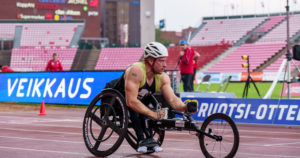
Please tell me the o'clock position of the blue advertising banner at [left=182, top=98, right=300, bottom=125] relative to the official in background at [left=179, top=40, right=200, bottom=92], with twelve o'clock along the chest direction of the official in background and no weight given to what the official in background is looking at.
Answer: The blue advertising banner is roughly at 10 o'clock from the official in background.

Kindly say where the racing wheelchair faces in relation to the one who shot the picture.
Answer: facing the viewer and to the right of the viewer

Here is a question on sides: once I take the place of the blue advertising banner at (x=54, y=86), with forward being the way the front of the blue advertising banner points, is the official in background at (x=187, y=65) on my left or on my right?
on my left

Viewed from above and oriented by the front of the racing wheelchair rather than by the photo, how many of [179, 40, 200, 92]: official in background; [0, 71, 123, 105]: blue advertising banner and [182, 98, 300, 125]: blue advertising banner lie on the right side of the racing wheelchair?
0

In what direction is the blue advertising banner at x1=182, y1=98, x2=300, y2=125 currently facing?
toward the camera

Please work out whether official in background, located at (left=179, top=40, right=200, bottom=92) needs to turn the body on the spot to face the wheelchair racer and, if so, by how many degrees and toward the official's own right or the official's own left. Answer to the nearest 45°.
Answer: approximately 45° to the official's own left

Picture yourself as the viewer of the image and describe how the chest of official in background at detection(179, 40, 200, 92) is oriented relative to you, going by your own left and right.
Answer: facing the viewer and to the left of the viewer

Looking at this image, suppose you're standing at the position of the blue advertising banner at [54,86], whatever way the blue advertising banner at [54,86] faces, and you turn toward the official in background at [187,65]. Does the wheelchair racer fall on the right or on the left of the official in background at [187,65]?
right

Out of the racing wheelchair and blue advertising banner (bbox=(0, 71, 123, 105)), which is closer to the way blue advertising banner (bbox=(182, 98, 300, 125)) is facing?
the racing wheelchair

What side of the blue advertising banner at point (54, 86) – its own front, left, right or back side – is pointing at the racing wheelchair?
front

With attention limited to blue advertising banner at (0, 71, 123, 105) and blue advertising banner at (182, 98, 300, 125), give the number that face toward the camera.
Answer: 2

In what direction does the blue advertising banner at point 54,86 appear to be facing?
toward the camera

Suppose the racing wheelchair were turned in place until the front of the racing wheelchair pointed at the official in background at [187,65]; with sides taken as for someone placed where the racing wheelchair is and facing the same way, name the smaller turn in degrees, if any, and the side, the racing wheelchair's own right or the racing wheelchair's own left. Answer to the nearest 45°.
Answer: approximately 135° to the racing wheelchair's own left

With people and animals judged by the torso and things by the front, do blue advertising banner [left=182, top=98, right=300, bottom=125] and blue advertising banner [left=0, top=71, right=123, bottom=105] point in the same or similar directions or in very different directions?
same or similar directions
